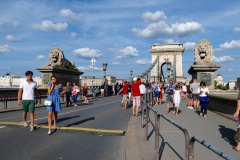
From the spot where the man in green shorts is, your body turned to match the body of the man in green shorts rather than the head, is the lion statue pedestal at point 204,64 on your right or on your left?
on your left

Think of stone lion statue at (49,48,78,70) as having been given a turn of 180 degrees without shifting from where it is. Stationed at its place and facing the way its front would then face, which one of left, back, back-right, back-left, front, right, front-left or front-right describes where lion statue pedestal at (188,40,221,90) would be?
right

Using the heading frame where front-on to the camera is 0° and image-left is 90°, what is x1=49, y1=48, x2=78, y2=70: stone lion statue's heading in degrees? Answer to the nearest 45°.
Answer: approximately 45°

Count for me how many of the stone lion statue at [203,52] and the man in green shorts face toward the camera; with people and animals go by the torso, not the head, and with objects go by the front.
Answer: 2

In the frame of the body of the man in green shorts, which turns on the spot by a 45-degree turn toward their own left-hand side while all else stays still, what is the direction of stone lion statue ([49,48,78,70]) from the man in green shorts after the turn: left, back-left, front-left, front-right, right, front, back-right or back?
back-left

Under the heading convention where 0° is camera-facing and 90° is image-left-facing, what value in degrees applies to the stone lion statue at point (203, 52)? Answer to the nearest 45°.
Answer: approximately 0°

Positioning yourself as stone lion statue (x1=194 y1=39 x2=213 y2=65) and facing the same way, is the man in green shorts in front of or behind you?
in front

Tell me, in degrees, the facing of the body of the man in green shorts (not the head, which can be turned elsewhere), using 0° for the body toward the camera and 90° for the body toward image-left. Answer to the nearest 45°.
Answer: approximately 0°

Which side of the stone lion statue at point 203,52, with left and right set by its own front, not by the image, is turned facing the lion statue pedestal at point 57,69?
right

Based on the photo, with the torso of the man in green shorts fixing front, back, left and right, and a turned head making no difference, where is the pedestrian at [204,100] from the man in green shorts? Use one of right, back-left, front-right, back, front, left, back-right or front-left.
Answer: left

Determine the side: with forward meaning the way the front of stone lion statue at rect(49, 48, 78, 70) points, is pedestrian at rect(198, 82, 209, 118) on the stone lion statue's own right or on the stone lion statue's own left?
on the stone lion statue's own left

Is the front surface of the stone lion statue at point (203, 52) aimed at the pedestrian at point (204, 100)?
yes

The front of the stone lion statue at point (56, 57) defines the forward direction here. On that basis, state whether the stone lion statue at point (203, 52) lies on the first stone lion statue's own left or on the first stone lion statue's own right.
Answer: on the first stone lion statue's own left

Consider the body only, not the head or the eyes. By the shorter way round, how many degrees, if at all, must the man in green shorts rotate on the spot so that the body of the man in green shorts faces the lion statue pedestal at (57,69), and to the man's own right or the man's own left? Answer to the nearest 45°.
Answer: approximately 180°
